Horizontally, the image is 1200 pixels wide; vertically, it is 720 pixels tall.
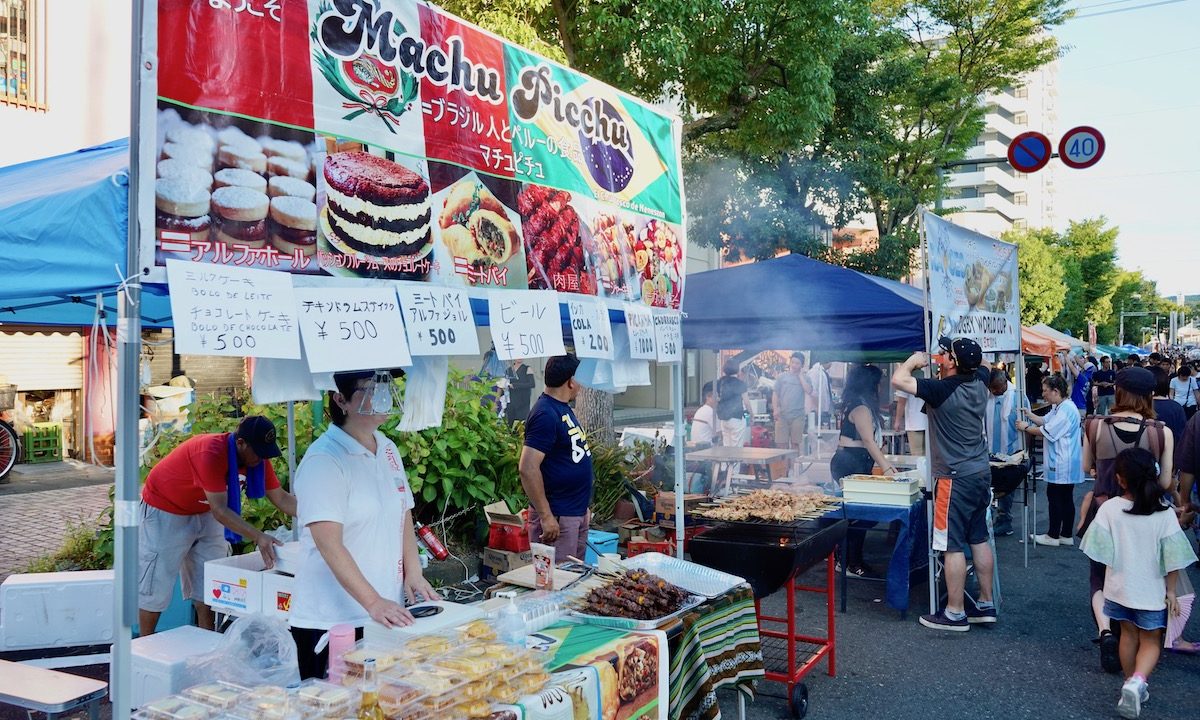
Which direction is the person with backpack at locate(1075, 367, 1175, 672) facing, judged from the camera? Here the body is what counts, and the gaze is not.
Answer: away from the camera

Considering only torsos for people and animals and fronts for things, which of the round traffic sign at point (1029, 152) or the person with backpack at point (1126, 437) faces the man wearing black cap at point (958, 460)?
the round traffic sign

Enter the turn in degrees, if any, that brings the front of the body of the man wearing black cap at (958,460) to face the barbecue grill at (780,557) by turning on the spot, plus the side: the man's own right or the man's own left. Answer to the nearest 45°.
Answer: approximately 90° to the man's own left

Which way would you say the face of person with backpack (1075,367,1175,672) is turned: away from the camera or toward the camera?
away from the camera

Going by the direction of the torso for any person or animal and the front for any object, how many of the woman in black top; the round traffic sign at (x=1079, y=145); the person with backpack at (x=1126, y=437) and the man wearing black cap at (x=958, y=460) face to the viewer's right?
1

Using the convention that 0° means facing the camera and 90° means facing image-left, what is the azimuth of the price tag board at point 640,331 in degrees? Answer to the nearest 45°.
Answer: approximately 315°

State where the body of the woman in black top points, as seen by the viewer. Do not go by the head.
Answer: to the viewer's right

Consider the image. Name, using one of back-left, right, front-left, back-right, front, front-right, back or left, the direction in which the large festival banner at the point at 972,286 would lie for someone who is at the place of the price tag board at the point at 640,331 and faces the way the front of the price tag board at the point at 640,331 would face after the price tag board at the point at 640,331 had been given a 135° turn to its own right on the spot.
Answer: back-right

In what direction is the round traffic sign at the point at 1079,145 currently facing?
toward the camera

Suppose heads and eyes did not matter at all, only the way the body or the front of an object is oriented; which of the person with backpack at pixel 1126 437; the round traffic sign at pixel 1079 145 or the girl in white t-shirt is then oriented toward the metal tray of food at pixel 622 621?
the round traffic sign

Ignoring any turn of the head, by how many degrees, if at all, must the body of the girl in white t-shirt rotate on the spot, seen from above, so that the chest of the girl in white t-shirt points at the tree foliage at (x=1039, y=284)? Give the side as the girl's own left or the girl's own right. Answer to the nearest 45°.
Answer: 0° — they already face it

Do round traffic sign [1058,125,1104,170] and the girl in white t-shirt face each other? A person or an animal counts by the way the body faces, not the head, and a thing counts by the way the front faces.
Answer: yes

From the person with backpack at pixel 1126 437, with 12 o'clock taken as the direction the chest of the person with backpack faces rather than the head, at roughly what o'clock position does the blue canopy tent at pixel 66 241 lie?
The blue canopy tent is roughly at 7 o'clock from the person with backpack.

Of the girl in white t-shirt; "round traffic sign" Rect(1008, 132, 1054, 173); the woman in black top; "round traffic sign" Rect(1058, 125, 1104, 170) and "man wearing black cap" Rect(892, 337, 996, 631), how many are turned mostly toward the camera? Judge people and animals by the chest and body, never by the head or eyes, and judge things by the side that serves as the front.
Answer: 2

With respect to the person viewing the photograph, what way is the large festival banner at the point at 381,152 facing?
facing the viewer and to the right of the viewer

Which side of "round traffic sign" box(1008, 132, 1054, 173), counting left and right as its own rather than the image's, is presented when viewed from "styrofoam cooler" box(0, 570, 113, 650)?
front
